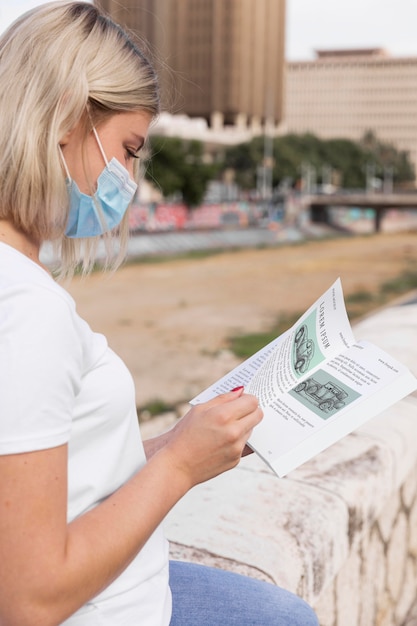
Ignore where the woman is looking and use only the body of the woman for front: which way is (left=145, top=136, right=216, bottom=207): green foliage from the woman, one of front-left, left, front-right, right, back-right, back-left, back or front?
left

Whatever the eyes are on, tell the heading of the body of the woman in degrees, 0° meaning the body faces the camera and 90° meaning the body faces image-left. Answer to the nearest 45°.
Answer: approximately 270°

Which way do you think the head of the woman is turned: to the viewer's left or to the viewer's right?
to the viewer's right
